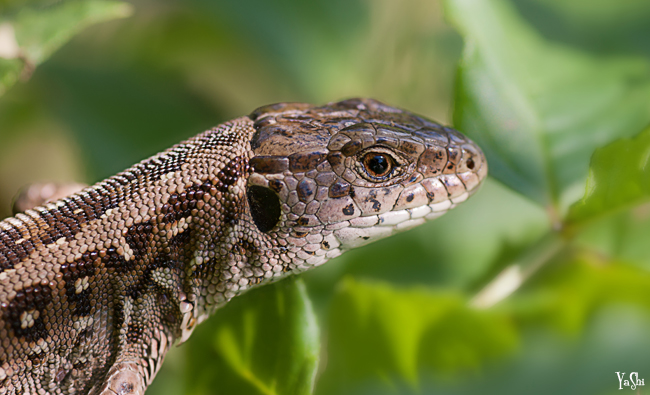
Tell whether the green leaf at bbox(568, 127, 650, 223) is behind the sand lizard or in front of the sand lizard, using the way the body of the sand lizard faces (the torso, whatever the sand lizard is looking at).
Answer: in front

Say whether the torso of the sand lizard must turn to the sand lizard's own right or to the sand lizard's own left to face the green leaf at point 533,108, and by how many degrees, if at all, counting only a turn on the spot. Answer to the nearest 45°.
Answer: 0° — it already faces it

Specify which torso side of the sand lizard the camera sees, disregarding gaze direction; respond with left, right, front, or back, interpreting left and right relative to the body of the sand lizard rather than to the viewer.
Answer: right

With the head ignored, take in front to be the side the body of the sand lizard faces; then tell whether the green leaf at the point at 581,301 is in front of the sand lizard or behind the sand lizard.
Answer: in front
